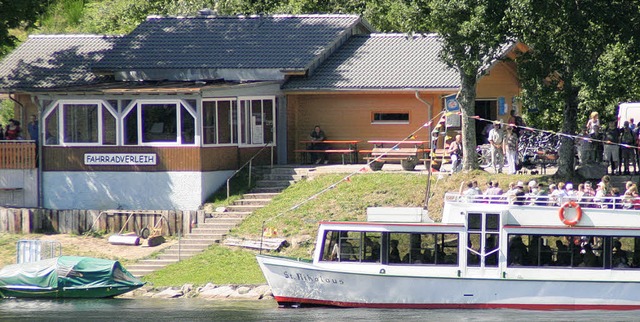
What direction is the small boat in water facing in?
to the viewer's right

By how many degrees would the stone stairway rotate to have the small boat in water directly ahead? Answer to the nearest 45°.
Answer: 0° — it already faces it

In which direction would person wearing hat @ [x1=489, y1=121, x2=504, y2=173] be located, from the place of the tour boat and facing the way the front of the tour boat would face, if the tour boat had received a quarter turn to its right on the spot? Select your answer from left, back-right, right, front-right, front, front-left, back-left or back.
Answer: front

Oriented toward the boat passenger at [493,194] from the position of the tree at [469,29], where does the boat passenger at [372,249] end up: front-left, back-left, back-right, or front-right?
front-right

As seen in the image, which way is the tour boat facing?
to the viewer's left
